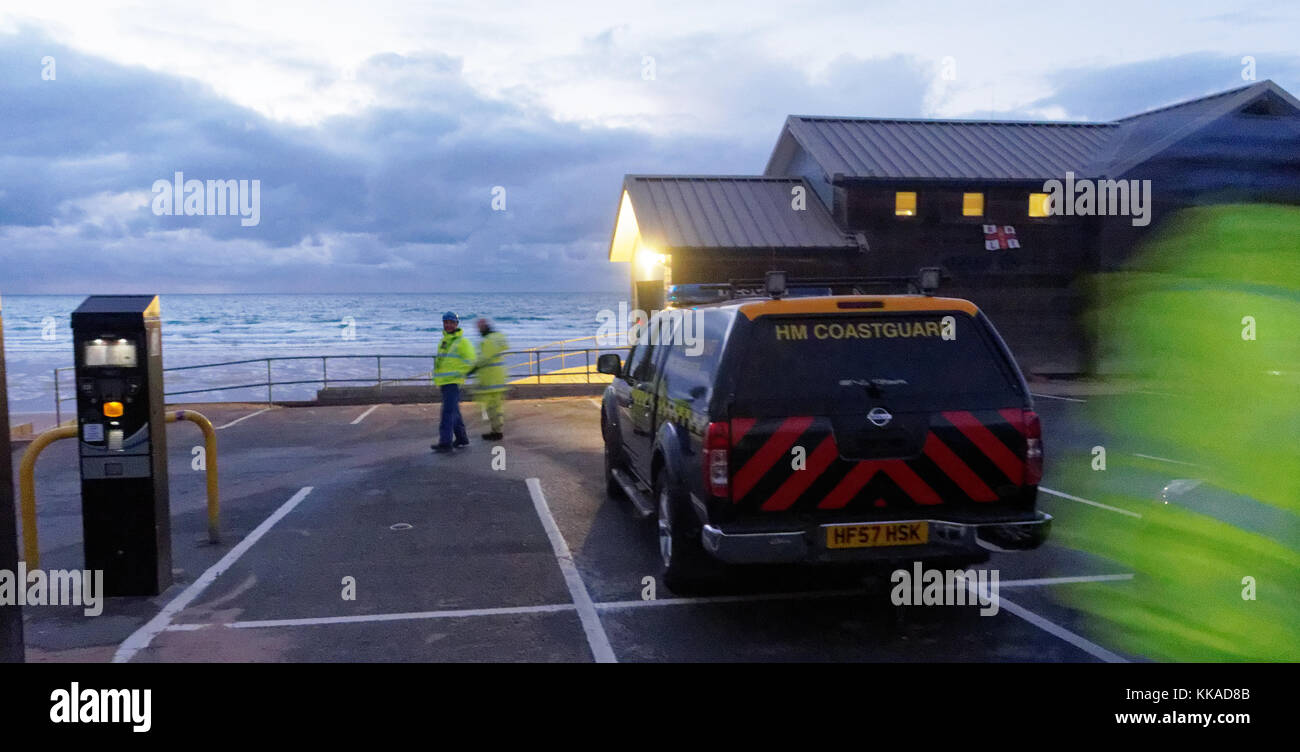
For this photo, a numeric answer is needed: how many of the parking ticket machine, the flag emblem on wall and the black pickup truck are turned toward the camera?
2

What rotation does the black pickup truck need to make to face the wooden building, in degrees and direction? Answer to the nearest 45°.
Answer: approximately 45° to its right

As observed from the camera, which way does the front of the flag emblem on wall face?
facing the viewer

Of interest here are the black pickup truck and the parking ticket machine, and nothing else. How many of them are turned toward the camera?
1

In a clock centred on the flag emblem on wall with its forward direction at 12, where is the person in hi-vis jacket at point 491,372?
The person in hi-vis jacket is roughly at 1 o'clock from the flag emblem on wall.

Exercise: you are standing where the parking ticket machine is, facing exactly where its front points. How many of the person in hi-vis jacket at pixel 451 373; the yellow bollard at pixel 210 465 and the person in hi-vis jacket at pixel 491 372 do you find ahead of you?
0

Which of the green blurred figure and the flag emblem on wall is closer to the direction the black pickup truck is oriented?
the flag emblem on wall

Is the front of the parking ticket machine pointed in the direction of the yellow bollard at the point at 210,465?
no

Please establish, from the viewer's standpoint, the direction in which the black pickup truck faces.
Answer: facing away from the viewer and to the left of the viewer

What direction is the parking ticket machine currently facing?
toward the camera

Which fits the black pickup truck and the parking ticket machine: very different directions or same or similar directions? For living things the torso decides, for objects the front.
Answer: very different directions

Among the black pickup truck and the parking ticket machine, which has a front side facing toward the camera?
the parking ticket machine

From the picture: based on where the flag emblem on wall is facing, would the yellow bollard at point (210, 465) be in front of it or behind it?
in front

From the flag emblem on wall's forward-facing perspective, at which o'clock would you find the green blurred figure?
The green blurred figure is roughly at 12 o'clock from the flag emblem on wall.

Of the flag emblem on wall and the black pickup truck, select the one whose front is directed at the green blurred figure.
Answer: the flag emblem on wall

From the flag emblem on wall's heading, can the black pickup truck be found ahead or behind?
ahead

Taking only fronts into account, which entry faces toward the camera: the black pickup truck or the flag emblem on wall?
the flag emblem on wall
